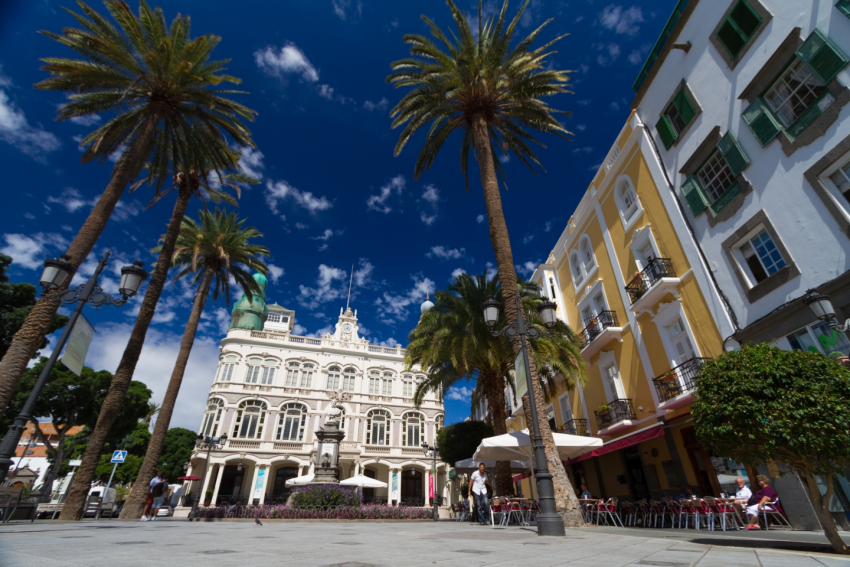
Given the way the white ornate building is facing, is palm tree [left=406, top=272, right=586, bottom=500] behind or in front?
in front

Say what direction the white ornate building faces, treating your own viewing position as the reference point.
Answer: facing the viewer

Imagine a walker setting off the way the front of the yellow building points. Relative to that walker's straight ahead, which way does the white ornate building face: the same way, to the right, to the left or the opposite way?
to the left

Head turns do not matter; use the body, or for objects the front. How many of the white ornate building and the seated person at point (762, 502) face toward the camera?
1

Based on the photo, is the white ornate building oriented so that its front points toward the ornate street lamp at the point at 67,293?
yes

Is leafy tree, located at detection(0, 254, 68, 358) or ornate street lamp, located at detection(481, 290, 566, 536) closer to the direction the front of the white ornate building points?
the ornate street lamp

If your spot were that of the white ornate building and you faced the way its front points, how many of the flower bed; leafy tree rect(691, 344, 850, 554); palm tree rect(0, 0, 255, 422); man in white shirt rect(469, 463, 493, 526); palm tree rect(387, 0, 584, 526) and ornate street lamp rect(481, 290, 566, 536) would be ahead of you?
6

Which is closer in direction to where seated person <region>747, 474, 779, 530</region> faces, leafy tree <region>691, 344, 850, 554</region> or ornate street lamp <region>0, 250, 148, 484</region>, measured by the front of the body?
the ornate street lamp

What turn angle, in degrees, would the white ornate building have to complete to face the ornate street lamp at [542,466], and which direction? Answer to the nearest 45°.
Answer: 0° — it already faces it

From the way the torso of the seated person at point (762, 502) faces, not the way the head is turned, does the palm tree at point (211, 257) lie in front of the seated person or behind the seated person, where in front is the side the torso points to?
in front

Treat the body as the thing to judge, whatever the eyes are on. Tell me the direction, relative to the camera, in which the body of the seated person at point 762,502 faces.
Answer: to the viewer's left

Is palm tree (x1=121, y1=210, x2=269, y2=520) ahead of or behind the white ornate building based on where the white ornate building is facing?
ahead

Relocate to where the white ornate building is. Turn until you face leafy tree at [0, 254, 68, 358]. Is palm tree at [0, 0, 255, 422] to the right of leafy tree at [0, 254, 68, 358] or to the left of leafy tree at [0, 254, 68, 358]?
left

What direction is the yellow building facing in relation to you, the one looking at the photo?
facing the viewer and to the left of the viewer

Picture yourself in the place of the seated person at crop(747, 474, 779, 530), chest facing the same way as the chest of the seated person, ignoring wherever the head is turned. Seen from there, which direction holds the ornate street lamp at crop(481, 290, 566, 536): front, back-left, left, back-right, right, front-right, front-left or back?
front-left
